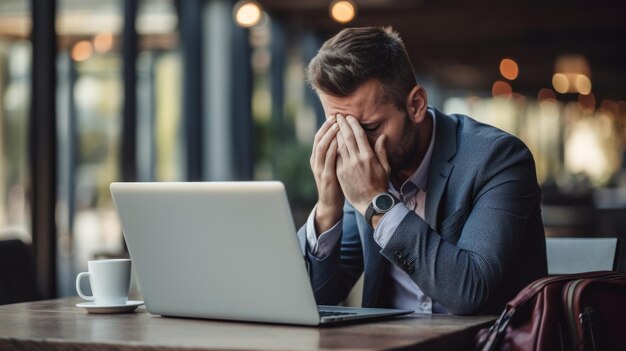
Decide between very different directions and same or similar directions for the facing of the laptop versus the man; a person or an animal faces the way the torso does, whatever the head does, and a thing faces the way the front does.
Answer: very different directions

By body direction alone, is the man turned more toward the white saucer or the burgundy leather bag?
the white saucer

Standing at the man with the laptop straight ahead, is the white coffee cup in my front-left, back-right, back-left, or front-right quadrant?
front-right

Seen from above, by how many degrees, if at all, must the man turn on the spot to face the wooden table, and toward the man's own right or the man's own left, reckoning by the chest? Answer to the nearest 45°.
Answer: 0° — they already face it

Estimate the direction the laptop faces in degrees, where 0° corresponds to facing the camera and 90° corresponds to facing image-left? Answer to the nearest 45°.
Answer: approximately 225°

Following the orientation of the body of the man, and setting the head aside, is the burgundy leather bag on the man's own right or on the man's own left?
on the man's own left

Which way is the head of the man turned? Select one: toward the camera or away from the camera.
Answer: toward the camera

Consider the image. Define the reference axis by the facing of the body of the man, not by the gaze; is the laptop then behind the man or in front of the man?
in front

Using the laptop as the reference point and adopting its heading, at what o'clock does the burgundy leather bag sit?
The burgundy leather bag is roughly at 2 o'clock from the laptop.

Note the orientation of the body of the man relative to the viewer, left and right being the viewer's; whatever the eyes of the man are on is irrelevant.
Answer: facing the viewer and to the left of the viewer
